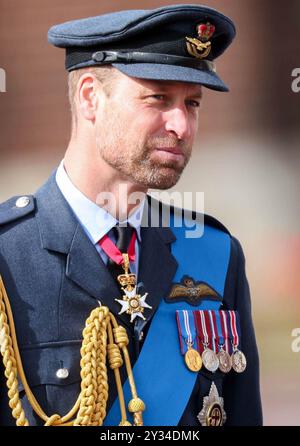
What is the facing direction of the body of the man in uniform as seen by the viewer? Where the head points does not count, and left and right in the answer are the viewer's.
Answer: facing the viewer and to the right of the viewer

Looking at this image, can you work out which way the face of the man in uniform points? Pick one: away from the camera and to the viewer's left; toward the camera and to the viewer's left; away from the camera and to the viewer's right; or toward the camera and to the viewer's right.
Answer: toward the camera and to the viewer's right
